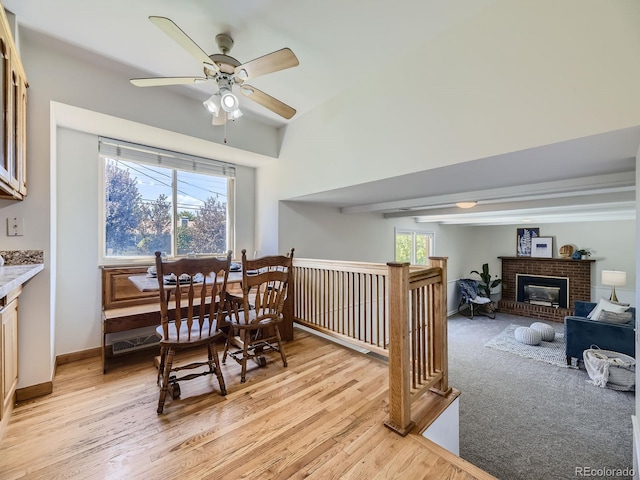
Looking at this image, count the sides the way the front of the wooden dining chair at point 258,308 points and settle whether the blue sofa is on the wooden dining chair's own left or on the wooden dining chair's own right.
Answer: on the wooden dining chair's own right

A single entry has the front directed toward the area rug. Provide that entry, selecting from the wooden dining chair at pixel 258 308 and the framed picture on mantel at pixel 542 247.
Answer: the framed picture on mantel

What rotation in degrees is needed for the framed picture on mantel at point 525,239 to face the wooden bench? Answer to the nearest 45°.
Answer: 0° — it already faces it

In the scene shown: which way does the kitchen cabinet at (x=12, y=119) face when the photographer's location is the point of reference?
facing to the right of the viewer

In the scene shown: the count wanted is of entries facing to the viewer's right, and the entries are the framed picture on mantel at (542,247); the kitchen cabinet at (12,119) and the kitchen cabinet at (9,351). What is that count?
2

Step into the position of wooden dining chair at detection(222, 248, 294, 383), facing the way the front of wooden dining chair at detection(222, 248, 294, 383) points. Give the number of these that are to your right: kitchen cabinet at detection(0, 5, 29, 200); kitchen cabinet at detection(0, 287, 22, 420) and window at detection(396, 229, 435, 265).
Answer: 1

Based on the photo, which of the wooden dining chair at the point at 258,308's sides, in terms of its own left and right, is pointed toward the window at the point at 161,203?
front

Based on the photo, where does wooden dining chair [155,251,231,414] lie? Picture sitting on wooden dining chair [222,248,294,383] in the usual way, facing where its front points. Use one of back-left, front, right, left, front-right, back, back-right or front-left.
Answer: left

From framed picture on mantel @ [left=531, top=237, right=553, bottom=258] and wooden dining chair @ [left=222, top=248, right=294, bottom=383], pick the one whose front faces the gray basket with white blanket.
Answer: the framed picture on mantel

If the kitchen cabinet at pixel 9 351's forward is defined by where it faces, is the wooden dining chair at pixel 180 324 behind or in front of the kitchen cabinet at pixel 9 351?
in front

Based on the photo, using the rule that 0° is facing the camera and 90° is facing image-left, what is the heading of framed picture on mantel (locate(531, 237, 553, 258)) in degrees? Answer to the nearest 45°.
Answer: approximately 0°

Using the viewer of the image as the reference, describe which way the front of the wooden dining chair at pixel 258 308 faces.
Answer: facing away from the viewer and to the left of the viewer

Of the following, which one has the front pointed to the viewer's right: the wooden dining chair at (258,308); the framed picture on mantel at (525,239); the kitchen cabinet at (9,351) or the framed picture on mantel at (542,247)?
the kitchen cabinet

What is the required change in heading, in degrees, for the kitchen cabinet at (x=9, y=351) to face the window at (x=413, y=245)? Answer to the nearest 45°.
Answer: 0° — it already faces it

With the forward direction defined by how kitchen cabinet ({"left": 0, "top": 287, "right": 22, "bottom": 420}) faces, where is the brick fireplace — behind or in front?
in front
